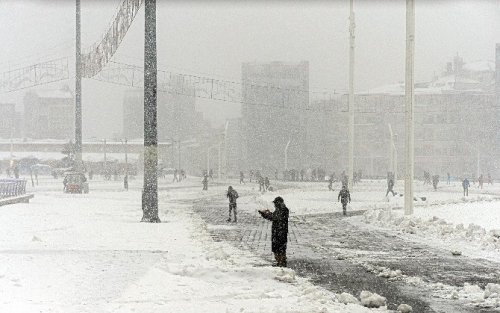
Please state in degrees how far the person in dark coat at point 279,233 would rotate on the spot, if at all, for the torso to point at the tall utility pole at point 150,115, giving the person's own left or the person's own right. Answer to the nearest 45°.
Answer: approximately 45° to the person's own right

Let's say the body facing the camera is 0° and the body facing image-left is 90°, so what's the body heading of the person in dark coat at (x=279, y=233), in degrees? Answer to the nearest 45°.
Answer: approximately 90°

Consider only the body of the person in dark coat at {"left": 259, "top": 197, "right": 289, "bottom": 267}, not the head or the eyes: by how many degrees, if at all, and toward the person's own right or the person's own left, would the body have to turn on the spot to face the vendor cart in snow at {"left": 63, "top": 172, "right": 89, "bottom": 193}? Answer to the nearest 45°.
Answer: approximately 45° to the person's own right

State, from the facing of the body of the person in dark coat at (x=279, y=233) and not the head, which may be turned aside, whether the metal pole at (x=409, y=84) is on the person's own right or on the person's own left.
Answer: on the person's own right

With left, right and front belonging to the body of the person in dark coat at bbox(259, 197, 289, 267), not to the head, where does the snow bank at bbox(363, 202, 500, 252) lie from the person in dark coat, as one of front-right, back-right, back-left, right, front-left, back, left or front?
back-right
